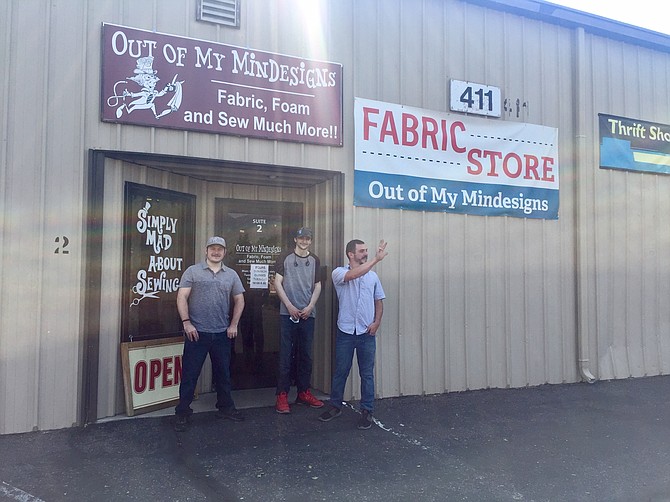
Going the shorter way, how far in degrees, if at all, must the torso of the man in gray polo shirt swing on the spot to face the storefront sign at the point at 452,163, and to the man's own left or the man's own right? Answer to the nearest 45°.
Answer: approximately 90° to the man's own left

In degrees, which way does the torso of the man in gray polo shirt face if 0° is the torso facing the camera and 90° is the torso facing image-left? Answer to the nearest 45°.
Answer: approximately 0°

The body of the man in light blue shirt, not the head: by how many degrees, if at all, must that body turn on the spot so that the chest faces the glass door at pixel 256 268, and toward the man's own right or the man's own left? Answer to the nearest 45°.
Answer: approximately 135° to the man's own right

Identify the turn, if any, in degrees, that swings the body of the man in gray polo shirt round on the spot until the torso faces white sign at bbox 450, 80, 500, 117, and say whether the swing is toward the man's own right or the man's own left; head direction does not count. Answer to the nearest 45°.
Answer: approximately 90° to the man's own left

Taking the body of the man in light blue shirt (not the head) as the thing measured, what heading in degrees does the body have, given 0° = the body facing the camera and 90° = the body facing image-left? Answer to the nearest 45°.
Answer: approximately 0°

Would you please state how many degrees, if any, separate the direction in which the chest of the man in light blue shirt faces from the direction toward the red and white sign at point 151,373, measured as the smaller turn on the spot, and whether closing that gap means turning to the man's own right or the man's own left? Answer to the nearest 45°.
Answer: approximately 90° to the man's own right

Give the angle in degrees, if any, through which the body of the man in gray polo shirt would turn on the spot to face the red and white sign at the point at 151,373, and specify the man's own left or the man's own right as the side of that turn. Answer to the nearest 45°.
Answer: approximately 135° to the man's own right

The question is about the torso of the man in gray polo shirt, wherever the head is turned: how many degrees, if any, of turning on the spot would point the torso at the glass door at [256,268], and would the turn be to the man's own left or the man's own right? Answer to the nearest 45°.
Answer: approximately 135° to the man's own left

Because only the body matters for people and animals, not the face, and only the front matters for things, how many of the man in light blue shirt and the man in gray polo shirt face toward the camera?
2

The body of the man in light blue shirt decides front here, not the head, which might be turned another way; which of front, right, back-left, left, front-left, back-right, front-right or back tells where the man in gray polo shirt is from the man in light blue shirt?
right
